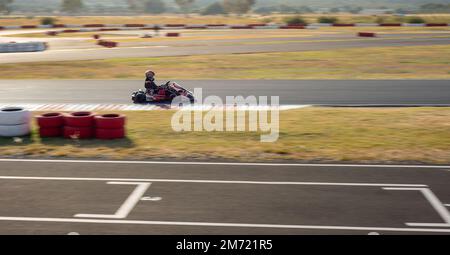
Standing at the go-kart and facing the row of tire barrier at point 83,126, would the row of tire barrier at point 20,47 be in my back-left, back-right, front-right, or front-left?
back-right

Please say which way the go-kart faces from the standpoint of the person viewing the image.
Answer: facing to the right of the viewer

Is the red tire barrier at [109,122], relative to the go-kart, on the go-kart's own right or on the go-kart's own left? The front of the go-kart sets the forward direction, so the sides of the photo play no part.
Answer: on the go-kart's own right

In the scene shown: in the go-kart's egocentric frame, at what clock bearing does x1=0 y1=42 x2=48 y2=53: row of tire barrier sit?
The row of tire barrier is roughly at 8 o'clock from the go-kart.

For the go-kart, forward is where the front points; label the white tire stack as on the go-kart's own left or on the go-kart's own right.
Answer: on the go-kart's own right

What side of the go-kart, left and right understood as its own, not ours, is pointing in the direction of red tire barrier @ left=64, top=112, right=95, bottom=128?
right

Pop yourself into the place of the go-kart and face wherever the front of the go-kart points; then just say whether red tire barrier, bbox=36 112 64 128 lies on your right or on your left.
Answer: on your right
